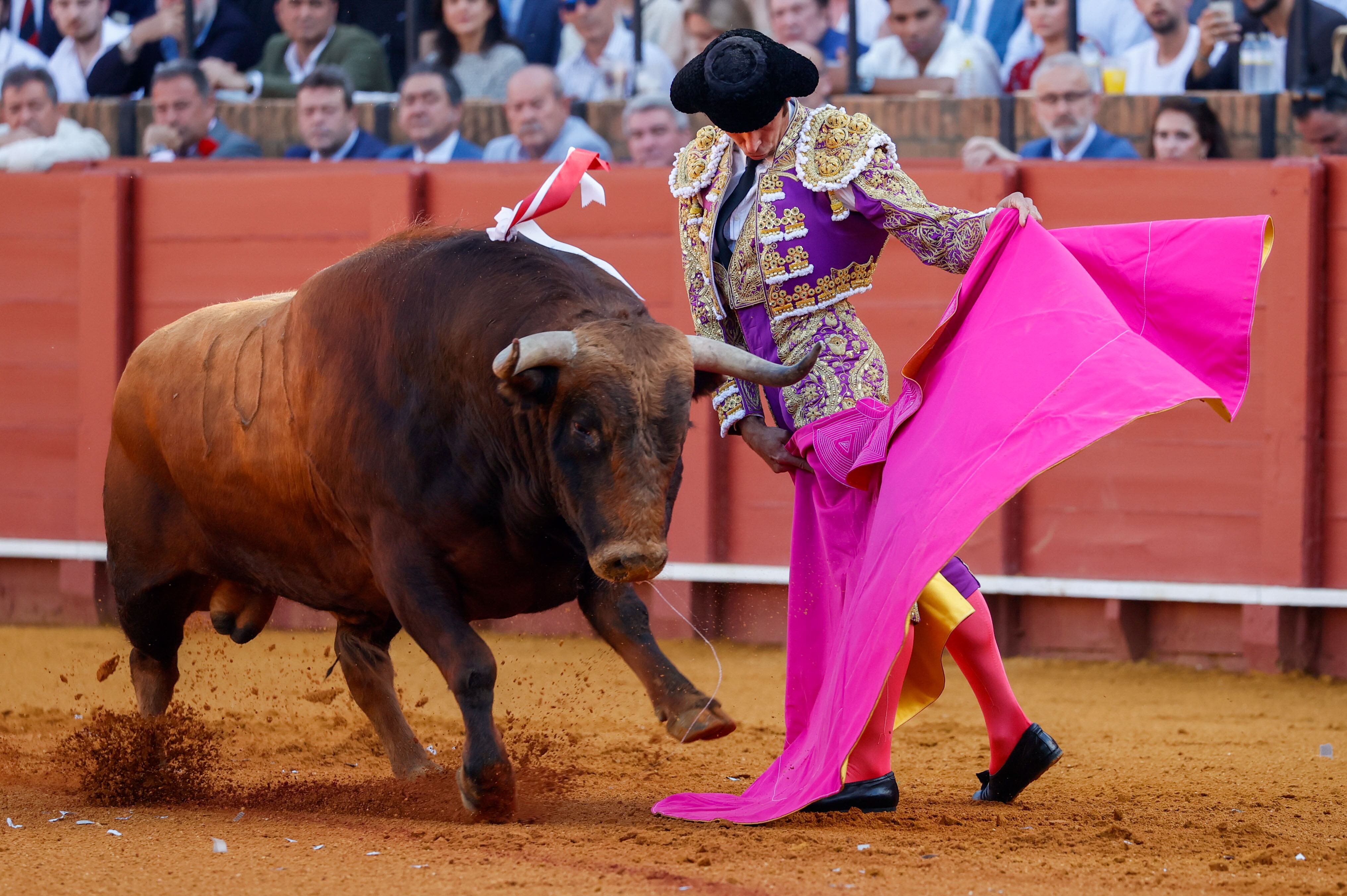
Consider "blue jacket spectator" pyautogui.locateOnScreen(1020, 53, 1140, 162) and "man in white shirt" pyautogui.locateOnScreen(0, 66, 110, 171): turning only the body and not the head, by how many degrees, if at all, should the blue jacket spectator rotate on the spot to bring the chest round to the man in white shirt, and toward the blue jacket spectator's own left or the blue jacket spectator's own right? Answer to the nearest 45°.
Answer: approximately 90° to the blue jacket spectator's own right

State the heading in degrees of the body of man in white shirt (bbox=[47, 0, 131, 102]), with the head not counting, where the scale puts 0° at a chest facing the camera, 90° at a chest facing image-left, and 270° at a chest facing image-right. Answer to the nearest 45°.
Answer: approximately 0°

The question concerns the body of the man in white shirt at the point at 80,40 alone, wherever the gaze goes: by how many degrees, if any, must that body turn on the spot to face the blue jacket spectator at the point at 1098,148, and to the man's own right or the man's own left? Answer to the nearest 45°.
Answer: approximately 45° to the man's own left

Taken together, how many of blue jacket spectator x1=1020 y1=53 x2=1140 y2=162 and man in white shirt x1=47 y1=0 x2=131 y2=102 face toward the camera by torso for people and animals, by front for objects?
2
